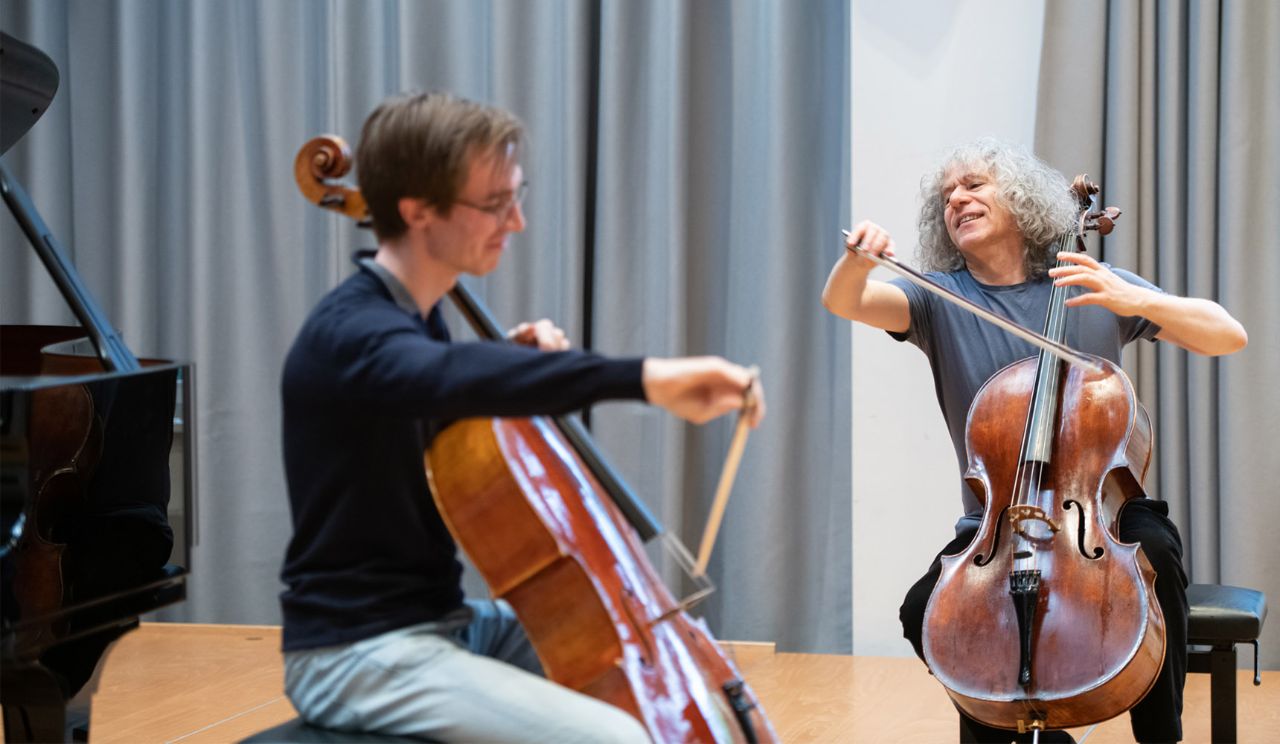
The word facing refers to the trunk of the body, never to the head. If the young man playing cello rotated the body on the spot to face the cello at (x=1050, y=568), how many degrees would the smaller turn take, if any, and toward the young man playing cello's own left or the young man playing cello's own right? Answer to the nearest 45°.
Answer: approximately 45° to the young man playing cello's own left

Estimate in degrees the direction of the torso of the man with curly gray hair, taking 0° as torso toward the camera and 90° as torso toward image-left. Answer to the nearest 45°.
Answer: approximately 0°

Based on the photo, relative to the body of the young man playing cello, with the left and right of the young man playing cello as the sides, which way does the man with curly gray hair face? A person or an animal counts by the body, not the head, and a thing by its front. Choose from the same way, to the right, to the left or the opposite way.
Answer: to the right

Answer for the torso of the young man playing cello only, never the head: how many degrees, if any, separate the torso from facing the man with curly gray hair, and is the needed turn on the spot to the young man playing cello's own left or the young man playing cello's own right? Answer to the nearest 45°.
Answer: approximately 45° to the young man playing cello's own left

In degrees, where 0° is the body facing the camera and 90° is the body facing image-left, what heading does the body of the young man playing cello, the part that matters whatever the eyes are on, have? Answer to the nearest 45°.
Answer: approximately 270°

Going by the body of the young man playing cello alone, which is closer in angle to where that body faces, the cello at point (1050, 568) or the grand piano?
the cello

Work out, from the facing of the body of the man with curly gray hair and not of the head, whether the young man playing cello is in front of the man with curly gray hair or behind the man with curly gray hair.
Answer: in front

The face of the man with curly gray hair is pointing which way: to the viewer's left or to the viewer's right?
to the viewer's left

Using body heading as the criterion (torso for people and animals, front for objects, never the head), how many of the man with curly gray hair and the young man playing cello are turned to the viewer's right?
1

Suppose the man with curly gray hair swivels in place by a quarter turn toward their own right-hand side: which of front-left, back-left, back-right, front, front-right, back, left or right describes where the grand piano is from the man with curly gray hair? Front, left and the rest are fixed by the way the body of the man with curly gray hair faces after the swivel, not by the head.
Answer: front-left
